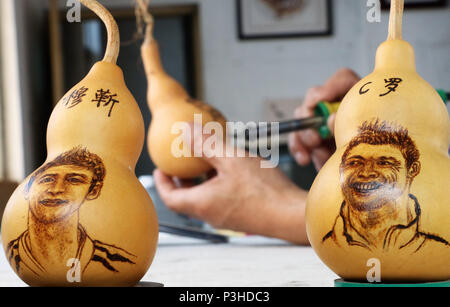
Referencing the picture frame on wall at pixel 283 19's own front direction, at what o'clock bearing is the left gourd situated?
The left gourd is roughly at 12 o'clock from the picture frame on wall.

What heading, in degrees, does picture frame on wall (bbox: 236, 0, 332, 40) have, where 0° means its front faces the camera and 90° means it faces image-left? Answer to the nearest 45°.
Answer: approximately 0°

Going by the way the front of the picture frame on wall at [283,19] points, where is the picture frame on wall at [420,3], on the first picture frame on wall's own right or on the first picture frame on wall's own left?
on the first picture frame on wall's own left

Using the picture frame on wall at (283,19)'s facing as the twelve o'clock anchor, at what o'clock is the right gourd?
The right gourd is roughly at 12 o'clock from the picture frame on wall.
